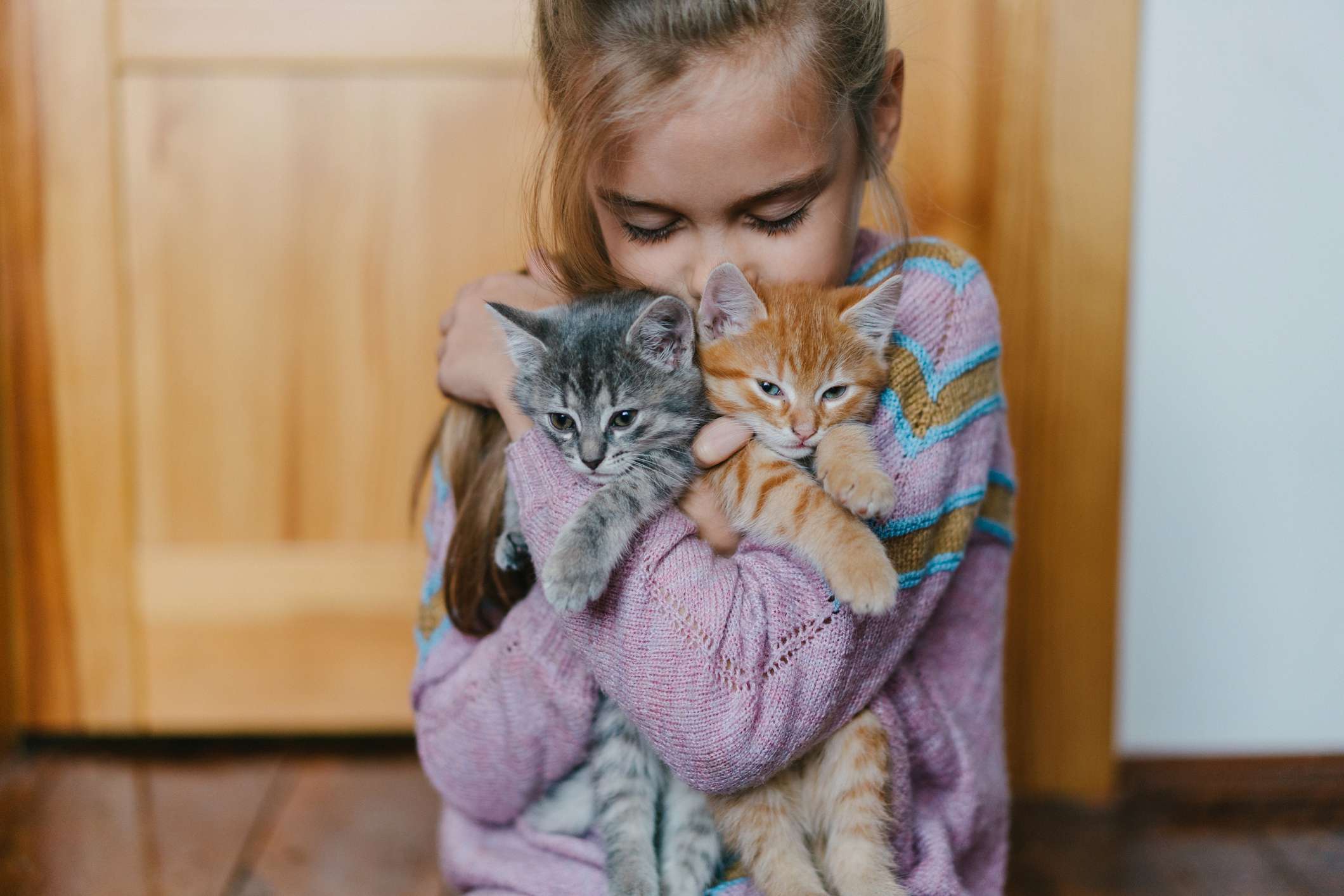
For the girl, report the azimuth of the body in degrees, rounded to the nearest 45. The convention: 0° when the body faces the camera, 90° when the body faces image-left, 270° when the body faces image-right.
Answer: approximately 0°

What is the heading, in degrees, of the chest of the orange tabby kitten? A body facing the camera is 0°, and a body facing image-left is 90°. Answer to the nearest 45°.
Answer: approximately 0°

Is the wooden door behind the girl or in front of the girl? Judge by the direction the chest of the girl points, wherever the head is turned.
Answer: behind
